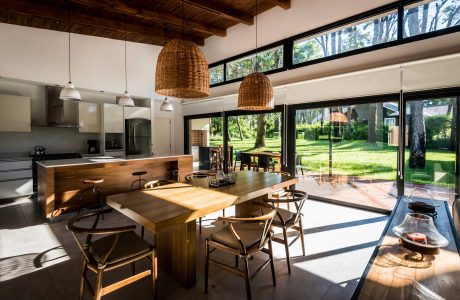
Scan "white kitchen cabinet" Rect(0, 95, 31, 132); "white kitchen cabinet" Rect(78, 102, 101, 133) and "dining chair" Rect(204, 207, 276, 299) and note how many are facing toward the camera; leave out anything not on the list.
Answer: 2

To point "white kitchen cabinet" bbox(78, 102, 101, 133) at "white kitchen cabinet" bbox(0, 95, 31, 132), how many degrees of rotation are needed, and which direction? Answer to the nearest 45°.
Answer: approximately 90° to its right

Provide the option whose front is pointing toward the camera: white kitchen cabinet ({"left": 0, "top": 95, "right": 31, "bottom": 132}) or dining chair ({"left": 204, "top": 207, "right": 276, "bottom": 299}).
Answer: the white kitchen cabinet

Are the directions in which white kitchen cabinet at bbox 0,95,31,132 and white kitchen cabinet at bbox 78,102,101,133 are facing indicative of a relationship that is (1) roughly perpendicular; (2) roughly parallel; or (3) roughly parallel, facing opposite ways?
roughly parallel

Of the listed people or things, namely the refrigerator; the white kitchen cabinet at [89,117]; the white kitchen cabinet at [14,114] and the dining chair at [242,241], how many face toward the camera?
3

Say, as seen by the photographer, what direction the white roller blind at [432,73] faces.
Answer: facing the viewer and to the left of the viewer

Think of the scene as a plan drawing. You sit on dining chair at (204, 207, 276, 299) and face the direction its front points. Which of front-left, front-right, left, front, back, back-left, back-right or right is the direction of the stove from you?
front

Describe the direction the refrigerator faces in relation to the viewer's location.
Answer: facing the viewer

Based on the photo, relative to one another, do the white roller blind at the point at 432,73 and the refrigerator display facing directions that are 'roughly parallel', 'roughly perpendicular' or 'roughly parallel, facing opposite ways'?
roughly perpendicular

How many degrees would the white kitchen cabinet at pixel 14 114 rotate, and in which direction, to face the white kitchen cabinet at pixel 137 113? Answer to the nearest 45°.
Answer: approximately 90° to its left

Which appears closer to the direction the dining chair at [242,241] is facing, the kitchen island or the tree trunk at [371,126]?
the kitchen island

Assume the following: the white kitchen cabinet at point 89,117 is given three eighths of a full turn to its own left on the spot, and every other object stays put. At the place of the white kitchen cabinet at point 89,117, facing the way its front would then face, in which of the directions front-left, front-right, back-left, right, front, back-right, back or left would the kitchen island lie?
back-right

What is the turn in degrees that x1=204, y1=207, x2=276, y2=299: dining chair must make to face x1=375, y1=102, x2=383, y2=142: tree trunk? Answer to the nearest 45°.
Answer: approximately 90° to its right

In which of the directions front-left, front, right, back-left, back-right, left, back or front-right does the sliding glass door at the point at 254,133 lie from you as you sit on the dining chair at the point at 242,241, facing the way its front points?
front-right

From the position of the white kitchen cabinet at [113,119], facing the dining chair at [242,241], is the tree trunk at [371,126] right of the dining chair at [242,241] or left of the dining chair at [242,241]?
left

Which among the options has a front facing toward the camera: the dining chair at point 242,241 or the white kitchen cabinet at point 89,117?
the white kitchen cabinet

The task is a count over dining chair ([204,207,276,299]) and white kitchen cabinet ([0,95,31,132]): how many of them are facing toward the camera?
1

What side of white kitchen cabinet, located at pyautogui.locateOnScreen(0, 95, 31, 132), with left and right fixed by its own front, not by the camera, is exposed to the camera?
front

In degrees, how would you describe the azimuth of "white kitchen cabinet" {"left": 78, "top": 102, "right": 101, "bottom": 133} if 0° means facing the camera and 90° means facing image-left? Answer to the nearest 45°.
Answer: approximately 0°
